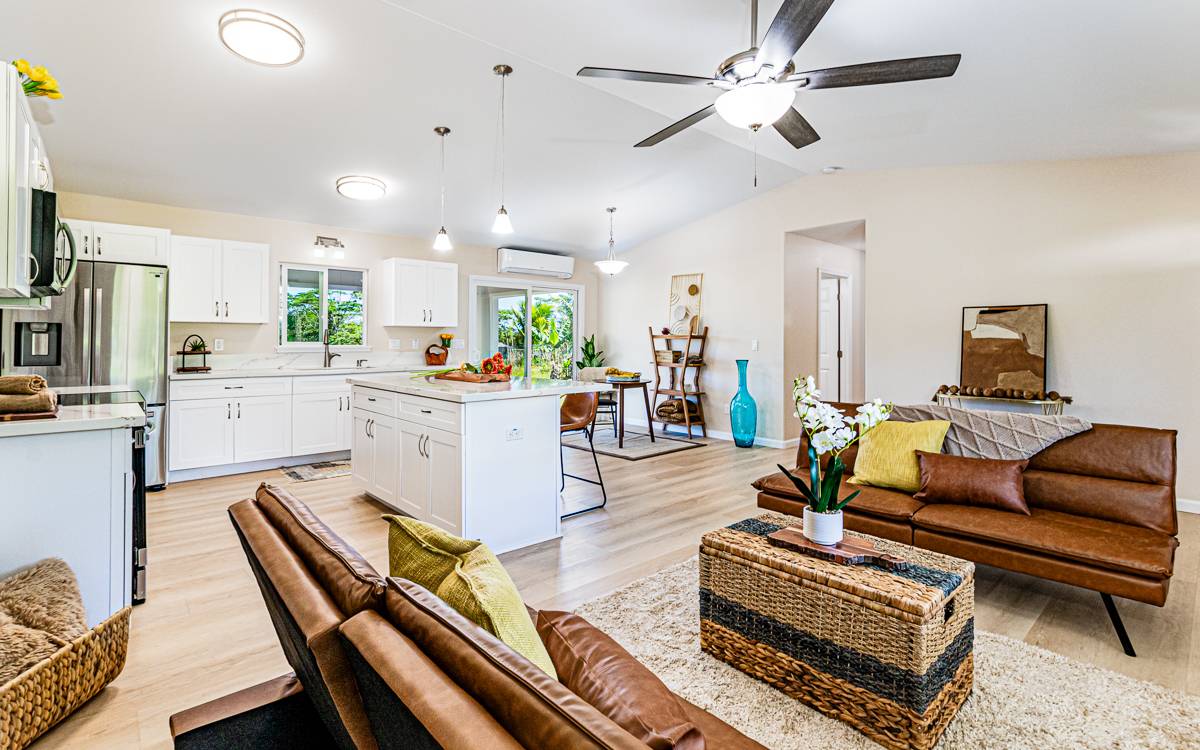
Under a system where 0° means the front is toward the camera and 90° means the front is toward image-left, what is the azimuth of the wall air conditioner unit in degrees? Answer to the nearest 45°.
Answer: approximately 315°

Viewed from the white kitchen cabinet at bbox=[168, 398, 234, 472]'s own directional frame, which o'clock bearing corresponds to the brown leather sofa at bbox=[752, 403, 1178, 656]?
The brown leather sofa is roughly at 11 o'clock from the white kitchen cabinet.

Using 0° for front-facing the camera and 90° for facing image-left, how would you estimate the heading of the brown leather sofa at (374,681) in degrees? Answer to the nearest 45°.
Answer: approximately 225°

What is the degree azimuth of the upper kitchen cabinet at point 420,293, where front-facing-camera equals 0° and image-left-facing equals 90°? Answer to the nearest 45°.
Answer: approximately 315°

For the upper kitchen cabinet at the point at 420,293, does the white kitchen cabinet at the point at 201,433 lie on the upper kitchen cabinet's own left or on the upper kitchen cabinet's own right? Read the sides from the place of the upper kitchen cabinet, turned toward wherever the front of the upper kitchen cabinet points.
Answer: on the upper kitchen cabinet's own right

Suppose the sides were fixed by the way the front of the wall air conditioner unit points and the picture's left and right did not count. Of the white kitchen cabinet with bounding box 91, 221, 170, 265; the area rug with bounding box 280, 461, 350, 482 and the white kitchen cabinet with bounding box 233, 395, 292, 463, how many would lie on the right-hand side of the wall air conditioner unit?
3

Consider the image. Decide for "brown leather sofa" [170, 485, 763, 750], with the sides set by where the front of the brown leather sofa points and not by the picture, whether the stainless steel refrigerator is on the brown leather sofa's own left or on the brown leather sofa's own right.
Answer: on the brown leather sofa's own left

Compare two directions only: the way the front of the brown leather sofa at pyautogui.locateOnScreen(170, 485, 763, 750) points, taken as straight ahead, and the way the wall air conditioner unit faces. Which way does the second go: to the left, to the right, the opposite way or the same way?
to the right

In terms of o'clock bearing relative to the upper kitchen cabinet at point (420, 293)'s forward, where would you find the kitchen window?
The kitchen window is roughly at 4 o'clock from the upper kitchen cabinet.

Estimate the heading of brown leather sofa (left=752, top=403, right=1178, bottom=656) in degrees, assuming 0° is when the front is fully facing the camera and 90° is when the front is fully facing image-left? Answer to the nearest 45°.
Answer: approximately 45°

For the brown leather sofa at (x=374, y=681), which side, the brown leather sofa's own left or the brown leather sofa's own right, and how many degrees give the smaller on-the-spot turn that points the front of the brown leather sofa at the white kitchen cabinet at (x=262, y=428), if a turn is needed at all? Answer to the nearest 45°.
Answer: approximately 45° to the brown leather sofa's own left

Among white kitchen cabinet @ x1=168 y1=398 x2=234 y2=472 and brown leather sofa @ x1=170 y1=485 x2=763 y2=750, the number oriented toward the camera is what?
1
